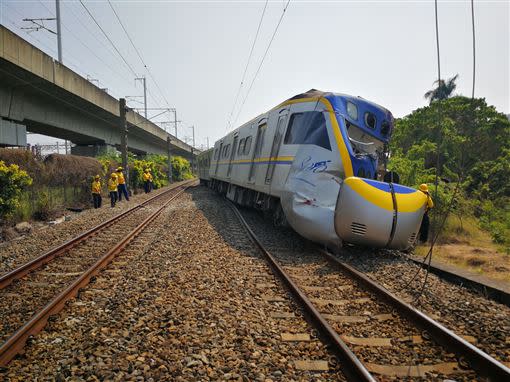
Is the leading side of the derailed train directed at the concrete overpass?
no

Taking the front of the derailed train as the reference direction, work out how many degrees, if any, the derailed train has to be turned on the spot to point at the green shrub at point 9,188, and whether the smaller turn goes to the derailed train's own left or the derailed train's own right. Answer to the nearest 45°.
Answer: approximately 135° to the derailed train's own right

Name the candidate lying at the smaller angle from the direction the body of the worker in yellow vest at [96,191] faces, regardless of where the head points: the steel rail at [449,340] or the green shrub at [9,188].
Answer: the steel rail

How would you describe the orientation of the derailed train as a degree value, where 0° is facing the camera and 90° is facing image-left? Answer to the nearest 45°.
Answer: approximately 315°

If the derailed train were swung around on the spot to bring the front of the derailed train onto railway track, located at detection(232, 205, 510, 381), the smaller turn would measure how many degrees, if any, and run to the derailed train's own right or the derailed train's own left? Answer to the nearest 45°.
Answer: approximately 45° to the derailed train's own right

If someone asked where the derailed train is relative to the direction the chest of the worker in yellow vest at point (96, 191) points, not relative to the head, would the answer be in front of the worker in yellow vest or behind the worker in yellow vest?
in front

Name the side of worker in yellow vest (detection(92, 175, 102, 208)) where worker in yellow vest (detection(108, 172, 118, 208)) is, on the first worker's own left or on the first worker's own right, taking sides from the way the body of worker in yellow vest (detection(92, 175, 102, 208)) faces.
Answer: on the first worker's own left

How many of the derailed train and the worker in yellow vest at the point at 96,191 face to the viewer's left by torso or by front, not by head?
0

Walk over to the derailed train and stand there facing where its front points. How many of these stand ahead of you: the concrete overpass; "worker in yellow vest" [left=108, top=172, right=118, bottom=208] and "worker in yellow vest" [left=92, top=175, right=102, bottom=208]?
0

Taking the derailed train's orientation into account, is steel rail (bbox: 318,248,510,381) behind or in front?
in front

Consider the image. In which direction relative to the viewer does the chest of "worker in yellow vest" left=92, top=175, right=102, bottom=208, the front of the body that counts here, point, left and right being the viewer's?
facing the viewer and to the right of the viewer

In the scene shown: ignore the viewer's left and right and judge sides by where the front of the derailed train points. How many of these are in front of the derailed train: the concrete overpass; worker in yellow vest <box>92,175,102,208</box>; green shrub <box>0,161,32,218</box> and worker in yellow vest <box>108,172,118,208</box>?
0

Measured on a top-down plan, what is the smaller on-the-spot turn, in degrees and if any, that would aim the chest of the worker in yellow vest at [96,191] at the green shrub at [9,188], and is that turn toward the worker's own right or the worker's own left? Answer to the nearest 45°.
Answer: approximately 90° to the worker's own right

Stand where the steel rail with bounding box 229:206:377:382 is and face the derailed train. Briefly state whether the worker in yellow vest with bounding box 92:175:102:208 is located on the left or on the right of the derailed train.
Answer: left

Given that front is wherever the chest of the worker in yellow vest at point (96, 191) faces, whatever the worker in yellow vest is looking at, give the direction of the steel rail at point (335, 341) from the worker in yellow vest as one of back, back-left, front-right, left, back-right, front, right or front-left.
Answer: front-right

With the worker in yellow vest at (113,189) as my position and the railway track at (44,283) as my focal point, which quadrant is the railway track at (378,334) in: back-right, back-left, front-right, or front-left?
front-left

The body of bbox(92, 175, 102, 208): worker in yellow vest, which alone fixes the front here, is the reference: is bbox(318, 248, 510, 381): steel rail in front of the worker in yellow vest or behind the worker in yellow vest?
in front

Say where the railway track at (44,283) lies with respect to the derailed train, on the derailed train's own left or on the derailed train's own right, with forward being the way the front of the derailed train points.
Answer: on the derailed train's own right

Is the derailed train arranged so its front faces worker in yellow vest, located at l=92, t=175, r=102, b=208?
no
